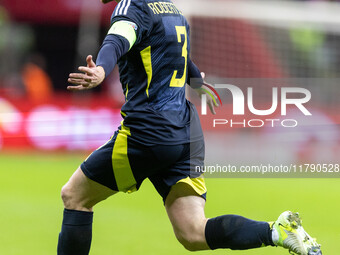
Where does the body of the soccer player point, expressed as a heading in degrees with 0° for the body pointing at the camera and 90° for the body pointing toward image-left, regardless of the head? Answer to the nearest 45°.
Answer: approximately 135°
